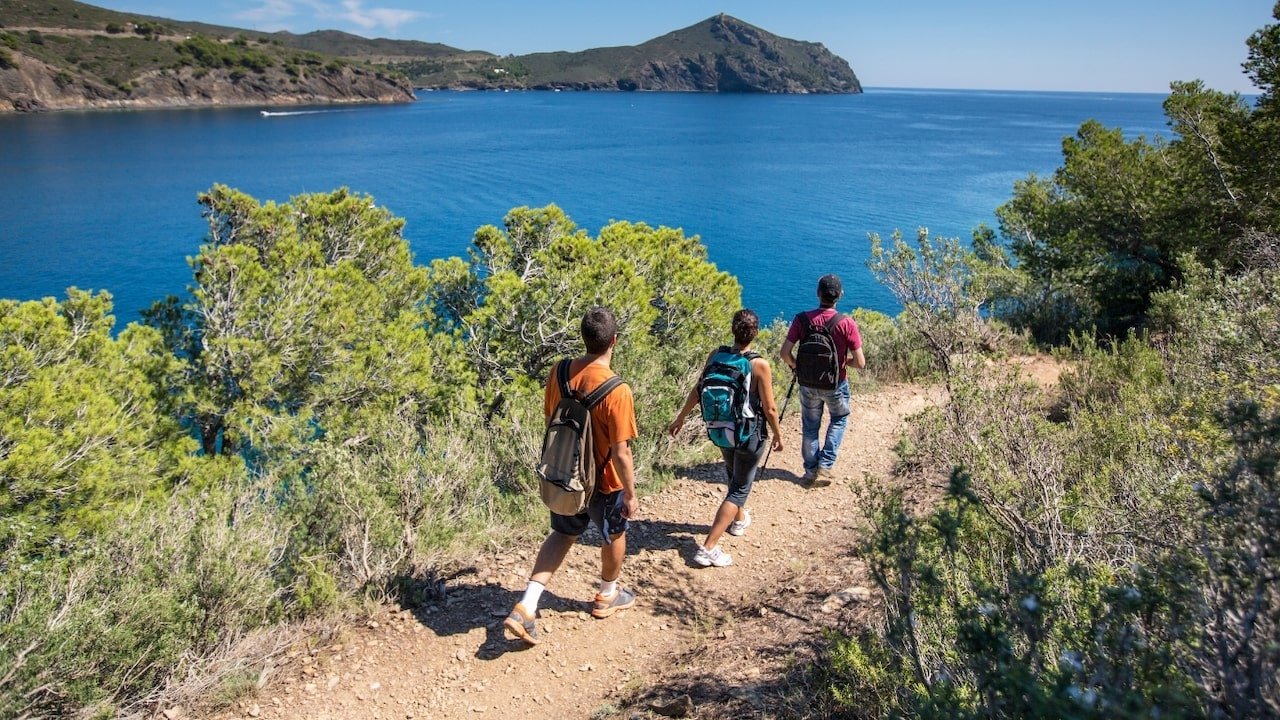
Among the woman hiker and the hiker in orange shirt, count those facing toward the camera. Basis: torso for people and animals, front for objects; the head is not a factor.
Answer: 0

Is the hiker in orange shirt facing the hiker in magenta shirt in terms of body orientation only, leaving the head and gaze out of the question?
yes

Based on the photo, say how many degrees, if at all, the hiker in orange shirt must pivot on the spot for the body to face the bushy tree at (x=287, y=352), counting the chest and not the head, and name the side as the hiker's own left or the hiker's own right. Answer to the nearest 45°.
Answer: approximately 90° to the hiker's own left

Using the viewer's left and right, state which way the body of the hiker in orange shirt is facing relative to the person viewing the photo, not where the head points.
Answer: facing away from the viewer and to the right of the viewer

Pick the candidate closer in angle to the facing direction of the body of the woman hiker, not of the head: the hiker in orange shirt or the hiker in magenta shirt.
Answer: the hiker in magenta shirt

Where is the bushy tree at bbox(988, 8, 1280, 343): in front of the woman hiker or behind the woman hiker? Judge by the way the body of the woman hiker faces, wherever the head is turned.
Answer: in front

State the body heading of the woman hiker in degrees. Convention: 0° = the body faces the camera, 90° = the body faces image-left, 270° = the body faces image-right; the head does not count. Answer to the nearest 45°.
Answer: approximately 225°

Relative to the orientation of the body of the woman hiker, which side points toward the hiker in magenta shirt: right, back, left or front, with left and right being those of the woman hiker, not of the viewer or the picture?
front

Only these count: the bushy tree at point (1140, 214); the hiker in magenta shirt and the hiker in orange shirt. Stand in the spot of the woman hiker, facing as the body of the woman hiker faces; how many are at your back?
1

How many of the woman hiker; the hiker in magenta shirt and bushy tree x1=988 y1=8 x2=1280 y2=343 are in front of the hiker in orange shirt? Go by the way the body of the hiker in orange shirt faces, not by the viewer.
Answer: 3

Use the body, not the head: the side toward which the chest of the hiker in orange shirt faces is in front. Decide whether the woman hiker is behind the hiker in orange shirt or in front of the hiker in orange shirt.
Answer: in front

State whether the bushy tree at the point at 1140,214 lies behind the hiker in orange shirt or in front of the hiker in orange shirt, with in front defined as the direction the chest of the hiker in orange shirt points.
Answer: in front

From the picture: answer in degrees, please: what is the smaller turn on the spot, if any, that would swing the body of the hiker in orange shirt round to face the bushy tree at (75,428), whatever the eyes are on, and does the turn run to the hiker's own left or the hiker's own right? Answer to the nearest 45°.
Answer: approximately 90° to the hiker's own left
